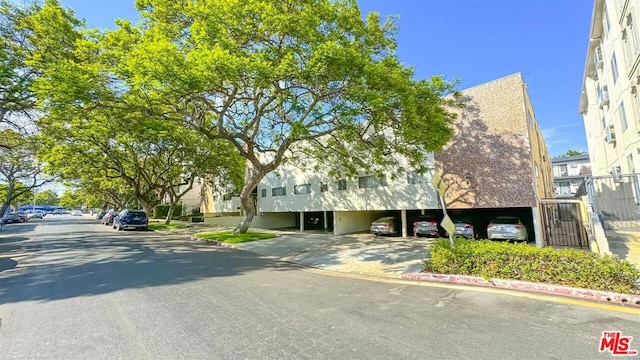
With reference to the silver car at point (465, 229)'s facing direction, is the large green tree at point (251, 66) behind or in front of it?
behind

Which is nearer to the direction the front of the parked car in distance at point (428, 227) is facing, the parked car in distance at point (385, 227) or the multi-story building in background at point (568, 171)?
the multi-story building in background

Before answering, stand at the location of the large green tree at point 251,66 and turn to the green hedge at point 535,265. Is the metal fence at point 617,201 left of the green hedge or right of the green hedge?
left

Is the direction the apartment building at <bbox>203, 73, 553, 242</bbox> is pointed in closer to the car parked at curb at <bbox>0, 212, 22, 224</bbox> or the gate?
the car parked at curb

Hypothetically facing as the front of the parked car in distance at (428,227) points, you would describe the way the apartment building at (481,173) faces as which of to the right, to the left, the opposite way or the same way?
the opposite way

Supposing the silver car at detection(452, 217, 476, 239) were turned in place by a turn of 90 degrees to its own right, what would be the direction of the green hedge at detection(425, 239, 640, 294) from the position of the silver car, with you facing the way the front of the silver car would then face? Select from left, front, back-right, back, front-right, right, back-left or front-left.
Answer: front-right

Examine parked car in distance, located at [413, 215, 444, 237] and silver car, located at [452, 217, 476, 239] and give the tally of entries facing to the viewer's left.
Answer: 0

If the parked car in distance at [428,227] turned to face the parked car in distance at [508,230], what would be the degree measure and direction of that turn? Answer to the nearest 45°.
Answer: approximately 90° to its right

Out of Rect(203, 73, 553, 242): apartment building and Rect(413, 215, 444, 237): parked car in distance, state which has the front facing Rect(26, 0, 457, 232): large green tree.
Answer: the apartment building

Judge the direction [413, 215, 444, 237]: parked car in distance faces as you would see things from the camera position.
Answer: facing away from the viewer and to the right of the viewer

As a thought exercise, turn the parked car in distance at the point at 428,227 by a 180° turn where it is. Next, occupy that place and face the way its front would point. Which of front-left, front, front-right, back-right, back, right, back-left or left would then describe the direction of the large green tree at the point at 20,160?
front-right
